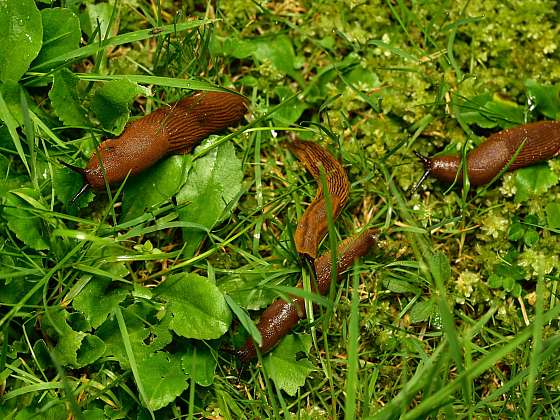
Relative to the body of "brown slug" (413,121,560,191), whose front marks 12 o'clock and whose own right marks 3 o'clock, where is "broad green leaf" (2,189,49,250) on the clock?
The broad green leaf is roughly at 11 o'clock from the brown slug.

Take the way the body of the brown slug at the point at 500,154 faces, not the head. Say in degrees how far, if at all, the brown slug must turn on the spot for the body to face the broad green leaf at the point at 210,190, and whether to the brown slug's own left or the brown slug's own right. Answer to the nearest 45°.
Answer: approximately 45° to the brown slug's own left

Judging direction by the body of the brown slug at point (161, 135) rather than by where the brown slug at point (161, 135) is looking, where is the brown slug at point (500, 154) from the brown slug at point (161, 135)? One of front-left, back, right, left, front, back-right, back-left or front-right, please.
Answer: back-left

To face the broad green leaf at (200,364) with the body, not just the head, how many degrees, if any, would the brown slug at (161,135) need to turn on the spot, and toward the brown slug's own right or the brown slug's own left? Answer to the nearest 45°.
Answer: approximately 45° to the brown slug's own left

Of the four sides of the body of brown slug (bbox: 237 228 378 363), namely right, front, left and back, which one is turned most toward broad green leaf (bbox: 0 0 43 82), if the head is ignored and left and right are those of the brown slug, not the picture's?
right

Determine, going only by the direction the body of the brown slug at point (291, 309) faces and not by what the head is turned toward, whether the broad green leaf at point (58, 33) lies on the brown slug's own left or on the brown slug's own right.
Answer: on the brown slug's own right

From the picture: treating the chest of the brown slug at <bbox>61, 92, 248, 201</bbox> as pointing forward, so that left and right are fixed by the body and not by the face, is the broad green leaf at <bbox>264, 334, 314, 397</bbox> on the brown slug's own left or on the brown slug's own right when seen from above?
on the brown slug's own left

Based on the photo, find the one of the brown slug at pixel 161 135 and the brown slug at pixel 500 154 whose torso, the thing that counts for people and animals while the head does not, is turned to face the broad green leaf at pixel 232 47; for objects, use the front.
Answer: the brown slug at pixel 500 154

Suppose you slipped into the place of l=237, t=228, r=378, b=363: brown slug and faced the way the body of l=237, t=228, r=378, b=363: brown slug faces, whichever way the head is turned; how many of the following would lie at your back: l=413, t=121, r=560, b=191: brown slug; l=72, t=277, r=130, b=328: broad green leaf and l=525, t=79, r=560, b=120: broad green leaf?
2

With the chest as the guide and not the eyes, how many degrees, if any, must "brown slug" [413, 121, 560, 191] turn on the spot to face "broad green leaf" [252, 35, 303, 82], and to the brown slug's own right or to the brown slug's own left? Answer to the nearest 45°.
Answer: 0° — it already faces it

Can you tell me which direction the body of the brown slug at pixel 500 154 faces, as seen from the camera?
to the viewer's left

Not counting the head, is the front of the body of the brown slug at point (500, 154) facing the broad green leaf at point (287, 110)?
yes

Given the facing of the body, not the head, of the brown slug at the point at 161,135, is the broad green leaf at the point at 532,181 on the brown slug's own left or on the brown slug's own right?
on the brown slug's own left
